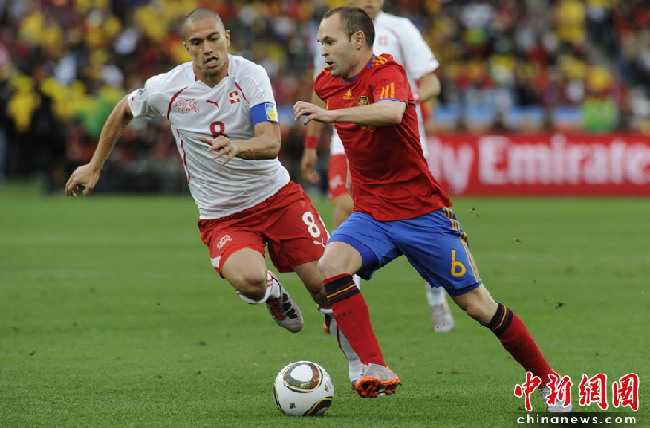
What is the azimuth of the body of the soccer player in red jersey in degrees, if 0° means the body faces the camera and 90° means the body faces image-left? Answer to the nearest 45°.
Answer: approximately 45°

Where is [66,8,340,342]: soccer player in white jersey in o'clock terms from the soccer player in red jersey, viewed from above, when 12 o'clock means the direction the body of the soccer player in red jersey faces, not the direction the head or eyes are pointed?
The soccer player in white jersey is roughly at 3 o'clock from the soccer player in red jersey.

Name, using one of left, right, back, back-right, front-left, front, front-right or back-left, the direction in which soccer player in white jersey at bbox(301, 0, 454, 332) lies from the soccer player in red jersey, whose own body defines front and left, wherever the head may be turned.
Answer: back-right

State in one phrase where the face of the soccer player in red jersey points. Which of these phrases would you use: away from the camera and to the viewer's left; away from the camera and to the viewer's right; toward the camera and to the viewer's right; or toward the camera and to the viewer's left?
toward the camera and to the viewer's left
